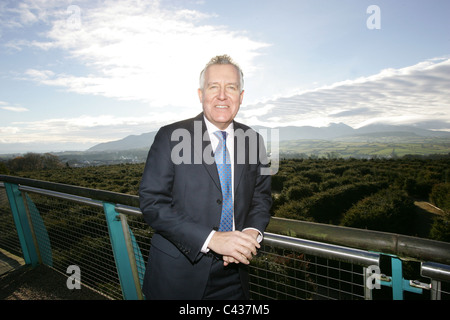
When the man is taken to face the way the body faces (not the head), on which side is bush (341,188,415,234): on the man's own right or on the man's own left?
on the man's own left

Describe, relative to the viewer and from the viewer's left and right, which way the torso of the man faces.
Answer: facing the viewer and to the right of the viewer
